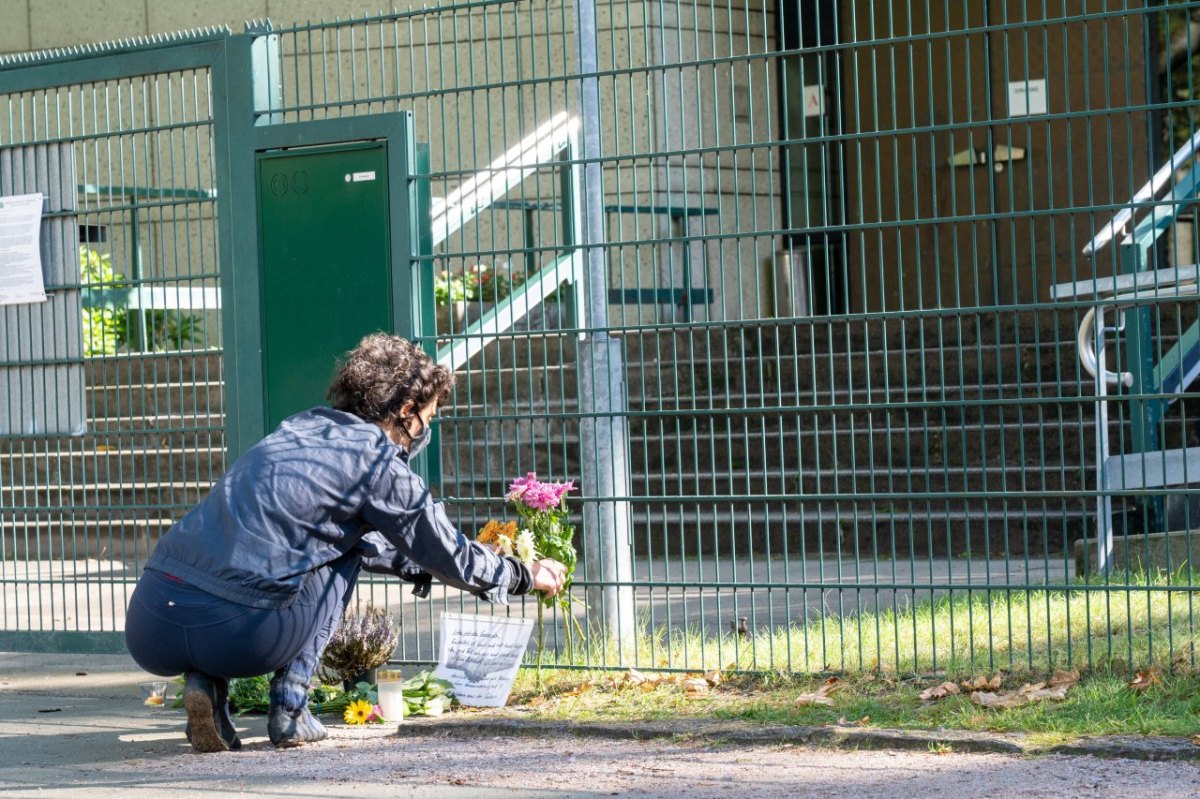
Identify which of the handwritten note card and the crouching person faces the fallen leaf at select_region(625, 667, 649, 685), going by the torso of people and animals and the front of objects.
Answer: the crouching person

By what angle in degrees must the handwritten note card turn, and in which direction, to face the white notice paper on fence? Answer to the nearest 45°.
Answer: approximately 135° to its right

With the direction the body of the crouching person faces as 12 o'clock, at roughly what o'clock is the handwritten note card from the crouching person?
The handwritten note card is roughly at 12 o'clock from the crouching person.

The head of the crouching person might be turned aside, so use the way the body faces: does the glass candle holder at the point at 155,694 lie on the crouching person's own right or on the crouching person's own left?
on the crouching person's own left

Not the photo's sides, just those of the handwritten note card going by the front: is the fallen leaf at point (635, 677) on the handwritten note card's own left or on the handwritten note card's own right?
on the handwritten note card's own left

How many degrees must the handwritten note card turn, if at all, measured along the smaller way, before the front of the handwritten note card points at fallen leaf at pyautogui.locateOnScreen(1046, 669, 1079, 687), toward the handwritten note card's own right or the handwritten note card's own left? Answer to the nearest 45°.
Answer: approximately 90° to the handwritten note card's own left

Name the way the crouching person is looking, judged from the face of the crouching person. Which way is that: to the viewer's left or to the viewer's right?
to the viewer's right

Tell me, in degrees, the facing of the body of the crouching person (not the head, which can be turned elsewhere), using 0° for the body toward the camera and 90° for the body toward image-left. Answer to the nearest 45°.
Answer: approximately 225°

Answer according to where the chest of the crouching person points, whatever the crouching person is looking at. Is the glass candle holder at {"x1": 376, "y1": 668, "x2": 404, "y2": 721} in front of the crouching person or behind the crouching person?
in front

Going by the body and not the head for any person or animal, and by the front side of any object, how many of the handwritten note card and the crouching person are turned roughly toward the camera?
1
